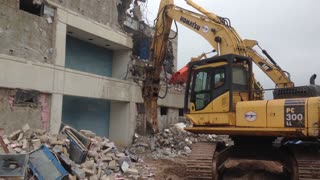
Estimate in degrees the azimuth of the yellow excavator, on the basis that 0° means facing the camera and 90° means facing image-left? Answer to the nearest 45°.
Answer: approximately 90°

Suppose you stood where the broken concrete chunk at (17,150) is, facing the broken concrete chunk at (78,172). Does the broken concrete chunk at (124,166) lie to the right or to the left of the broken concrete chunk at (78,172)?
left

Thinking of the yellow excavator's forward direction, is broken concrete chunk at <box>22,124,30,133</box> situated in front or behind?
in front

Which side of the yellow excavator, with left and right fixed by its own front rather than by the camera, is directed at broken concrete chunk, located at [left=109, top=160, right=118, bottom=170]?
front

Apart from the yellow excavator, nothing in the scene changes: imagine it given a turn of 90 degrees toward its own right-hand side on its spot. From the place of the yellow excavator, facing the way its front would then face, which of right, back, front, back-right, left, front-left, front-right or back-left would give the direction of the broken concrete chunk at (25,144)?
left

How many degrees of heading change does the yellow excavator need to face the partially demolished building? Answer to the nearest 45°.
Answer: approximately 45° to its right

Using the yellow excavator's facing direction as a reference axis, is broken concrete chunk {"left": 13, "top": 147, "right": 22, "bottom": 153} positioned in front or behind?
in front

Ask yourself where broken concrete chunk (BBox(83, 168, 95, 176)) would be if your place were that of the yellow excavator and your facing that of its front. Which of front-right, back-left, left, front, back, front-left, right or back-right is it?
front

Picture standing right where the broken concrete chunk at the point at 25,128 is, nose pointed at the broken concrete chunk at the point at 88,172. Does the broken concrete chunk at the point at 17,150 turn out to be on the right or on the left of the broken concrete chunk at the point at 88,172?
right

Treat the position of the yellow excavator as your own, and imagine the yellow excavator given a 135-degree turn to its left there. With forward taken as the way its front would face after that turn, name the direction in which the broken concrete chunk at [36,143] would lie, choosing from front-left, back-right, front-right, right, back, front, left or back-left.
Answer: back-right
